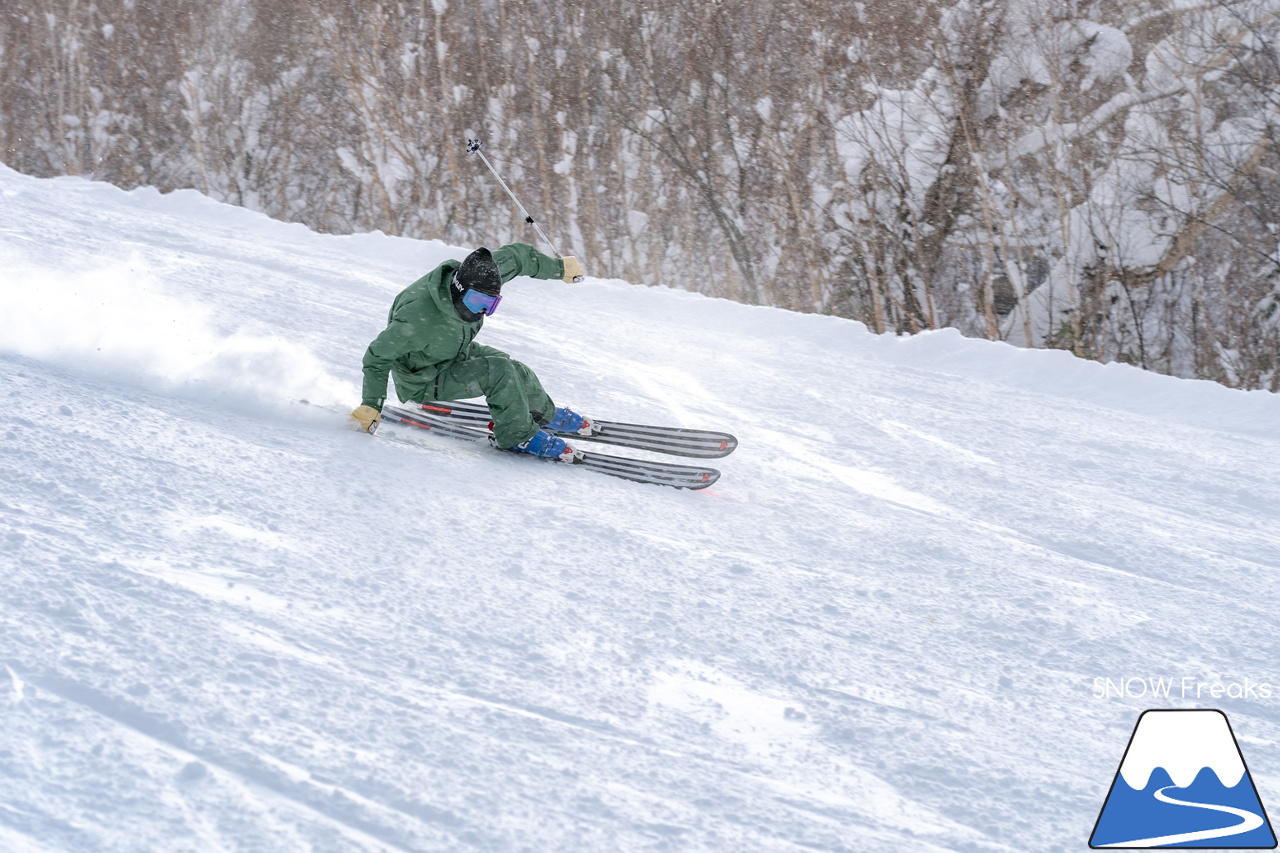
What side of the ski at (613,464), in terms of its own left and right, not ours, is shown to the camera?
right

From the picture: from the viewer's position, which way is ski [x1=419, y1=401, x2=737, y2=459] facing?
facing to the right of the viewer
